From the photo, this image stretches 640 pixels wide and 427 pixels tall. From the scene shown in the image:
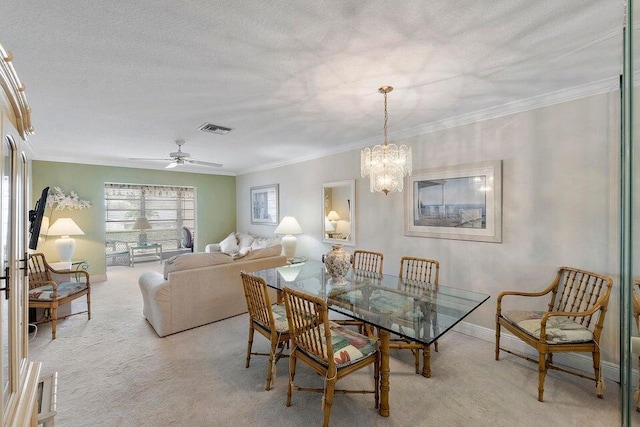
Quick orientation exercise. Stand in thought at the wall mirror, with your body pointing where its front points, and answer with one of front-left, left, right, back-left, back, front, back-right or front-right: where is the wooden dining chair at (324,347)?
front-left

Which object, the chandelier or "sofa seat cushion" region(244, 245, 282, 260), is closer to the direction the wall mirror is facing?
the sofa seat cushion

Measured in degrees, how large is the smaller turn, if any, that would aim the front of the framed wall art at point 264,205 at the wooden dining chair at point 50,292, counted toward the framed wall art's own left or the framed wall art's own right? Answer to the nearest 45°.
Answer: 0° — it already faces it

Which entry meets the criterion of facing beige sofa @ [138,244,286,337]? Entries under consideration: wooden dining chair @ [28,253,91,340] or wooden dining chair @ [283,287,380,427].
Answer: wooden dining chair @ [28,253,91,340]

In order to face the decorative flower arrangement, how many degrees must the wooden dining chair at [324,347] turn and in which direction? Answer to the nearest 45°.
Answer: approximately 90° to its left

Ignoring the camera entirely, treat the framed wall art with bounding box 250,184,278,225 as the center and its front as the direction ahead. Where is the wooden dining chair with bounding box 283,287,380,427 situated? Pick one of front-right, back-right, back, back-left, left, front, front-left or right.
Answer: front-left

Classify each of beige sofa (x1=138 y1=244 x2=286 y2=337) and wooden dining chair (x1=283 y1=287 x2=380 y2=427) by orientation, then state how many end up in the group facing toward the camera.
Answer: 0

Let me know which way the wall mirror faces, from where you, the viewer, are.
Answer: facing the viewer and to the left of the viewer

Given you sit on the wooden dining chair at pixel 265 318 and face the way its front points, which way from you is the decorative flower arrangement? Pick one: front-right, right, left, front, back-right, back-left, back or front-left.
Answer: left

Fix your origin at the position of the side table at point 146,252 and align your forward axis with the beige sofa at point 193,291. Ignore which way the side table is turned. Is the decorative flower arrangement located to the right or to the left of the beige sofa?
right

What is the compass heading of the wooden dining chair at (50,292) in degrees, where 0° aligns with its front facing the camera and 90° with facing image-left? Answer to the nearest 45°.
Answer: approximately 315°

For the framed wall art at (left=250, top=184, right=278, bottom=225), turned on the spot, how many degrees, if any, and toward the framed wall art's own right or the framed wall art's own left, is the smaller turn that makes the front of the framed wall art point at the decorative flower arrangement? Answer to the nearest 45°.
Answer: approximately 45° to the framed wall art's own right

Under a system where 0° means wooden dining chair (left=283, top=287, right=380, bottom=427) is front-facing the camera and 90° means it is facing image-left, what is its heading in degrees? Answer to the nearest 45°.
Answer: approximately 225°

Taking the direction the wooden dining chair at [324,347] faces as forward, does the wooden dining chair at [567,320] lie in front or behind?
in front

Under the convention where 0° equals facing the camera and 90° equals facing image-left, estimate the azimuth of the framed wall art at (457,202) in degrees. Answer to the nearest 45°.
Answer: approximately 45°

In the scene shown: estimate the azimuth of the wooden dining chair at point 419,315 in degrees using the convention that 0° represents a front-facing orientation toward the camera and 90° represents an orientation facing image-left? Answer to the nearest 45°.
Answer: approximately 45°

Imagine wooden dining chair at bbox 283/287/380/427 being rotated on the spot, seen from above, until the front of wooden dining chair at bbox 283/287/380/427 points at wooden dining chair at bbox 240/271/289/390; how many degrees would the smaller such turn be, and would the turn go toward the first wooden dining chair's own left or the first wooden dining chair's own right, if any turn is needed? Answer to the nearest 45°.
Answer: approximately 90° to the first wooden dining chair's own left

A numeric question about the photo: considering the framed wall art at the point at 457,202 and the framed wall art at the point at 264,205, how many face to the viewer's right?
0

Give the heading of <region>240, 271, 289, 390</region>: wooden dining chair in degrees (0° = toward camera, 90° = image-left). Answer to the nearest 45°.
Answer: approximately 225°

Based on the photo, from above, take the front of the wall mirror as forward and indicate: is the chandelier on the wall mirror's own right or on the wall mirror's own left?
on the wall mirror's own left
